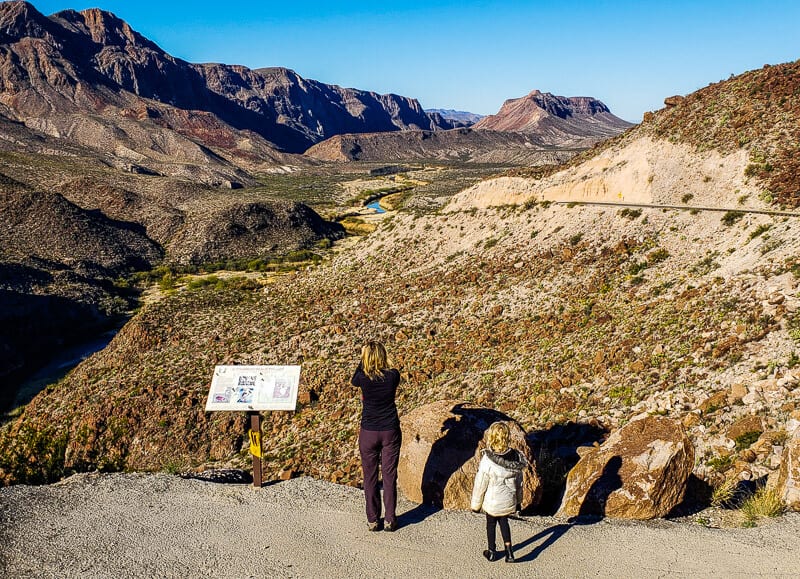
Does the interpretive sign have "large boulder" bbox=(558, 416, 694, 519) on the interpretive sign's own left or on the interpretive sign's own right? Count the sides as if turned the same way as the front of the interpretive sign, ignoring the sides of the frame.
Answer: on the interpretive sign's own left

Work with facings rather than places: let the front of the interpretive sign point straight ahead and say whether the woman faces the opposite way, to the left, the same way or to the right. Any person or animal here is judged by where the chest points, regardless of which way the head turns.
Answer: the opposite way

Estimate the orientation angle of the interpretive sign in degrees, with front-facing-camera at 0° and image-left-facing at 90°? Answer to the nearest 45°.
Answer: approximately 0°

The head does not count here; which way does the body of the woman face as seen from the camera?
away from the camera

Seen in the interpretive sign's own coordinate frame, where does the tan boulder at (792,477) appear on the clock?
The tan boulder is roughly at 10 o'clock from the interpretive sign.

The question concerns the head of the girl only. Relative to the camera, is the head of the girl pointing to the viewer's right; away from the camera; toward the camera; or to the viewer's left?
away from the camera

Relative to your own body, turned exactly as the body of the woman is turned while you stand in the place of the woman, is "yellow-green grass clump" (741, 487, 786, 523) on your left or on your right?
on your right

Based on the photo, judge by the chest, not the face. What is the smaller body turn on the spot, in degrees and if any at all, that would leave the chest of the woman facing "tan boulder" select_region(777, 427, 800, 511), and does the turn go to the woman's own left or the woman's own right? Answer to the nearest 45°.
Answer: approximately 90° to the woman's own right

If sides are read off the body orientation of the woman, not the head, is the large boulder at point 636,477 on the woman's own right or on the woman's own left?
on the woman's own right

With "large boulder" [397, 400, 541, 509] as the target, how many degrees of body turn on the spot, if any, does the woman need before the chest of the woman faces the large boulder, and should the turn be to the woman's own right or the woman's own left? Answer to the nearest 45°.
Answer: approximately 45° to the woman's own right

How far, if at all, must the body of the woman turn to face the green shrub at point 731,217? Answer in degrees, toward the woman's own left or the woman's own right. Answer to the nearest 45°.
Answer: approximately 45° to the woman's own right

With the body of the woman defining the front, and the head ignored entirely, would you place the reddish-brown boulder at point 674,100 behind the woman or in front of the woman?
in front

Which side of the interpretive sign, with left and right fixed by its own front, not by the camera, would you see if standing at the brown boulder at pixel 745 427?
left

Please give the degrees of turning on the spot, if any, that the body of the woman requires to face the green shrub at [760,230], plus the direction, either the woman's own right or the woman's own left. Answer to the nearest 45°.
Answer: approximately 45° to the woman's own right
